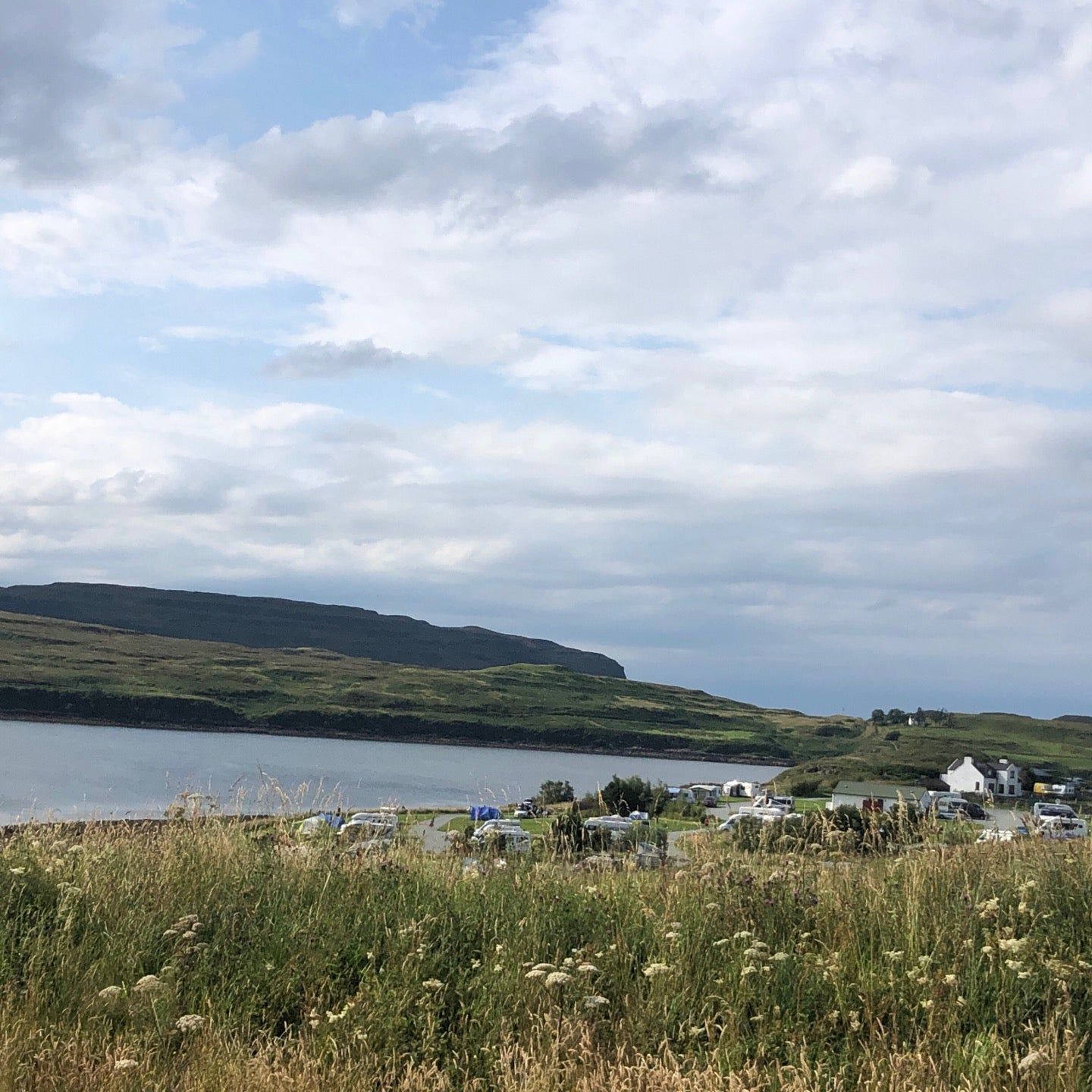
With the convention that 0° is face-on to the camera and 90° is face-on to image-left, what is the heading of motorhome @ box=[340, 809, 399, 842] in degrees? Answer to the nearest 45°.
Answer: approximately 90°

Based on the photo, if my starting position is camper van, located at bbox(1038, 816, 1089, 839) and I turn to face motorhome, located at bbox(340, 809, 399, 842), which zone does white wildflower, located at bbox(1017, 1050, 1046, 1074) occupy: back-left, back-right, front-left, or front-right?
front-left

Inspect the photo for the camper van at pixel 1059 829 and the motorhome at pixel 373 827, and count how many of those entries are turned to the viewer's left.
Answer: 2

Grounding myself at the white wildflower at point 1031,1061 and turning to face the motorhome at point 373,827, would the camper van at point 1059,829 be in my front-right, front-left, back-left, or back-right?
front-right

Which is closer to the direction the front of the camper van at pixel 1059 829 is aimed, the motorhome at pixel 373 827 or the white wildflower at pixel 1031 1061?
the motorhome

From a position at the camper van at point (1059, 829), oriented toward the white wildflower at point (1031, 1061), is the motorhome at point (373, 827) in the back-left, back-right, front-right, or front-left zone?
front-right

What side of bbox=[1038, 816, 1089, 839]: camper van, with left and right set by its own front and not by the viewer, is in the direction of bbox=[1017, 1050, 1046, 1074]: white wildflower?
left

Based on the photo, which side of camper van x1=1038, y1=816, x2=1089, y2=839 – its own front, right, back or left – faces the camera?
left

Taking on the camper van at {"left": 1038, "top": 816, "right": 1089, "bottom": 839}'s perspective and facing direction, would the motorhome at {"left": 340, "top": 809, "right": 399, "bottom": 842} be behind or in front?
in front

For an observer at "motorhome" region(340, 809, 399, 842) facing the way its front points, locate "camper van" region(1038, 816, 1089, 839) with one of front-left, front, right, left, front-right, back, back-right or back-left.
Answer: back
